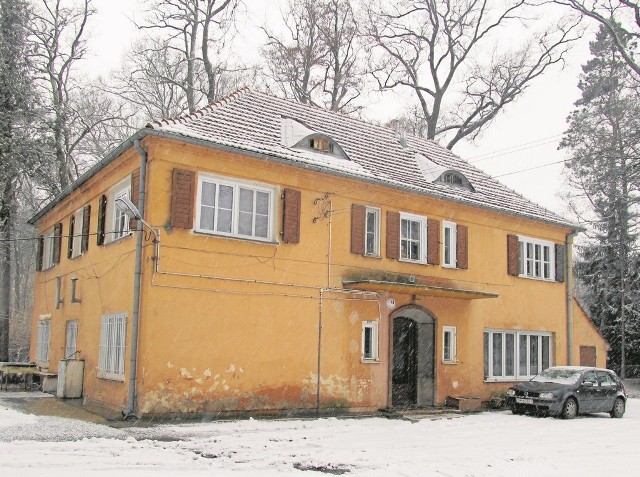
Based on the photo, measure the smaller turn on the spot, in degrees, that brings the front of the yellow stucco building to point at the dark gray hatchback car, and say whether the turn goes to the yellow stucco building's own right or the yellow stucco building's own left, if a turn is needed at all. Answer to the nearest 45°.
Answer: approximately 45° to the yellow stucco building's own left

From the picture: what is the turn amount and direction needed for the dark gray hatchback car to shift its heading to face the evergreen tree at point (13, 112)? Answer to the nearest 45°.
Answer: approximately 45° to its right

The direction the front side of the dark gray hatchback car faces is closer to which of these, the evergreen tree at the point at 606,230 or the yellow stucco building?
the yellow stucco building

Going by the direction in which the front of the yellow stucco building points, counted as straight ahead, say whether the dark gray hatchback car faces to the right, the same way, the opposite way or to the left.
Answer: to the right

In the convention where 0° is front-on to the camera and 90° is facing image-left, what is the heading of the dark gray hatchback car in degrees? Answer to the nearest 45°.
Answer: approximately 45°

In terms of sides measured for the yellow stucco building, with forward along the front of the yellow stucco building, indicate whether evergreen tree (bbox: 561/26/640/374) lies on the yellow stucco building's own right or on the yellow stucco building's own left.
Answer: on the yellow stucco building's own left

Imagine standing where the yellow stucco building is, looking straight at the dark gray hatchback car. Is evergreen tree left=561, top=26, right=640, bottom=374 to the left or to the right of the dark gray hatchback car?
left

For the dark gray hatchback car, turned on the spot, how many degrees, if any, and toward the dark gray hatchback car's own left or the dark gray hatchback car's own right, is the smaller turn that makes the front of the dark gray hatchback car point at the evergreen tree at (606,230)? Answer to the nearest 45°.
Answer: approximately 135° to the dark gray hatchback car's own right

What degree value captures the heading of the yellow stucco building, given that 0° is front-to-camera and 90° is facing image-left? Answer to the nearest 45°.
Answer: approximately 315°
